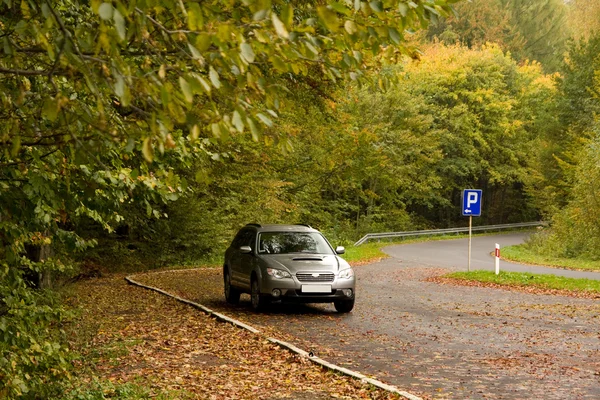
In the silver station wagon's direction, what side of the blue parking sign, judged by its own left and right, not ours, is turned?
front

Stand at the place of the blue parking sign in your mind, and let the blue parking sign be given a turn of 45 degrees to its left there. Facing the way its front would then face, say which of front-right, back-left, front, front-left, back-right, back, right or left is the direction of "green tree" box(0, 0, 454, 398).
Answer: front-right

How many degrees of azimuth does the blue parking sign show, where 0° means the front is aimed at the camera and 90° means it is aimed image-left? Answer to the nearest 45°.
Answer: approximately 0°
